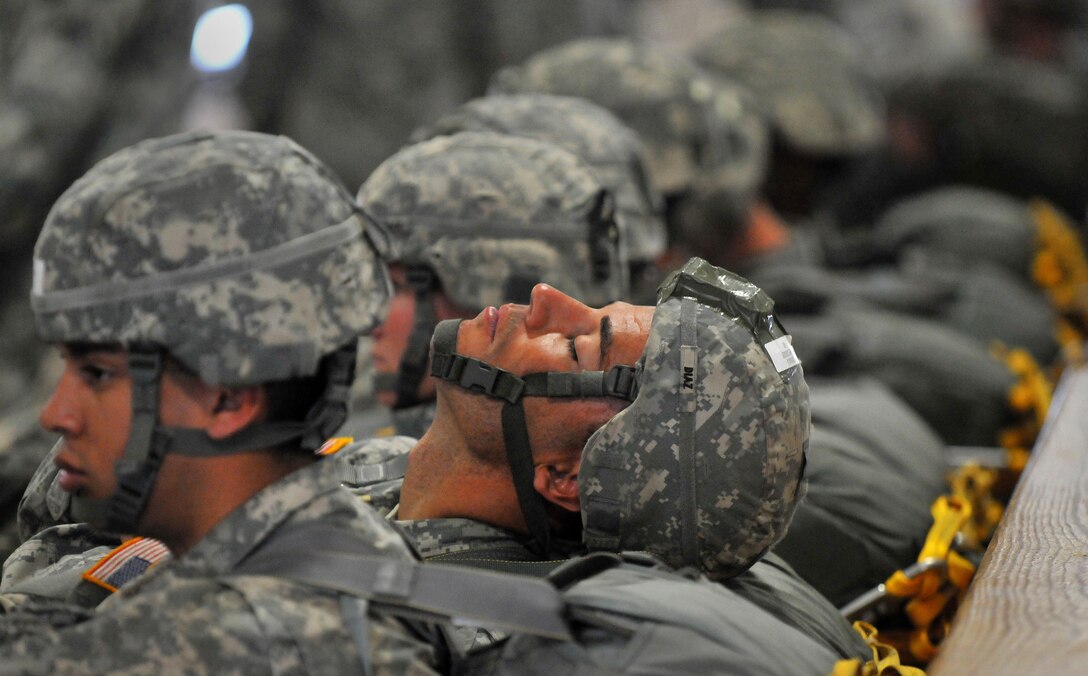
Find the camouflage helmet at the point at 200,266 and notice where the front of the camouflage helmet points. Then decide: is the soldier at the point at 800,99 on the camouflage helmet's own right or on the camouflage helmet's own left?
on the camouflage helmet's own right

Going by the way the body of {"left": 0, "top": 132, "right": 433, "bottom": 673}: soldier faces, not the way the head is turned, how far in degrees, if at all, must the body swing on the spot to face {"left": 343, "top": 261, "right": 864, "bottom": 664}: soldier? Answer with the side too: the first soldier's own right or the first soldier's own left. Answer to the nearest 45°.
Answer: approximately 180°

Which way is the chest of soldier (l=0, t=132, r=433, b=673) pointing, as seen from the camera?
to the viewer's left

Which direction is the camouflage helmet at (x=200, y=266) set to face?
to the viewer's left

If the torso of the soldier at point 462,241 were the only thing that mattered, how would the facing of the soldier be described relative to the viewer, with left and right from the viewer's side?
facing to the left of the viewer

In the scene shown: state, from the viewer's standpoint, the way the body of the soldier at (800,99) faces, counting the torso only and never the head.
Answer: to the viewer's left

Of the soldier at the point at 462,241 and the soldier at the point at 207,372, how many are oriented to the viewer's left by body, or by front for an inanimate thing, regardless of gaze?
2

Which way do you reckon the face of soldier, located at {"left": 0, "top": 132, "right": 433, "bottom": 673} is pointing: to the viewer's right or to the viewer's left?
to the viewer's left

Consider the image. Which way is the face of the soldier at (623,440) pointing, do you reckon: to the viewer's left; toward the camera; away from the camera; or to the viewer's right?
to the viewer's left

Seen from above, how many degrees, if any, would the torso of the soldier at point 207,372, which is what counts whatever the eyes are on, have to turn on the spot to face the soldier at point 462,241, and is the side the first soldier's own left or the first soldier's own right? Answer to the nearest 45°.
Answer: approximately 135° to the first soldier's own right
